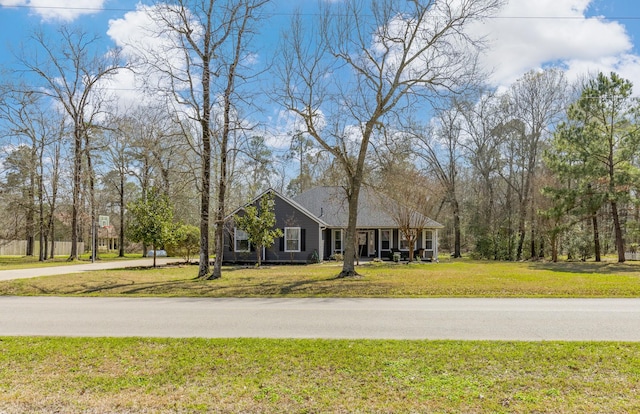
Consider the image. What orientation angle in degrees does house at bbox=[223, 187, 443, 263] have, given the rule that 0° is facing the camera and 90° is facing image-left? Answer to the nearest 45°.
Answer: approximately 0°

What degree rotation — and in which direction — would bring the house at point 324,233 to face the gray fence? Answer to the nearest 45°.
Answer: approximately 135° to its right

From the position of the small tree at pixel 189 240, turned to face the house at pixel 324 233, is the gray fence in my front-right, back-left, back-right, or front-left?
back-left

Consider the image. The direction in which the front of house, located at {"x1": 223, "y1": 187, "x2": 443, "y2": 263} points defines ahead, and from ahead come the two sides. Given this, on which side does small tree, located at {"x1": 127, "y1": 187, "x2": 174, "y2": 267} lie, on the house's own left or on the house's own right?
on the house's own right

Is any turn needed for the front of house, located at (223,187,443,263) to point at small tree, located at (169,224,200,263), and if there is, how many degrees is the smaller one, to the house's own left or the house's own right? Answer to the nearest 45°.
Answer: approximately 90° to the house's own right

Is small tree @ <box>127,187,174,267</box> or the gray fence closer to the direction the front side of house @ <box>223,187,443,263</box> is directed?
the small tree

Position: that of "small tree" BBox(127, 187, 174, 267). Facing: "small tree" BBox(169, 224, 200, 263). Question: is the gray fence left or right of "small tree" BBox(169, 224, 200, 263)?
left
